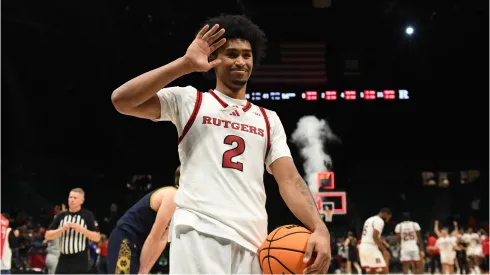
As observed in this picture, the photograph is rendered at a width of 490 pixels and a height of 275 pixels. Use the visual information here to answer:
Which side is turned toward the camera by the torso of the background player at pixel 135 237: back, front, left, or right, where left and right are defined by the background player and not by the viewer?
right

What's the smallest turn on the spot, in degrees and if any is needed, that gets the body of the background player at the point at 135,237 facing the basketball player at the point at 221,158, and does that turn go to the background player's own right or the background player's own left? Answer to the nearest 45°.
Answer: approximately 90° to the background player's own right

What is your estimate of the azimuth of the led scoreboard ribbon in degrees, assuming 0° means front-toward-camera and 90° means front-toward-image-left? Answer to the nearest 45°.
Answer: approximately 0°

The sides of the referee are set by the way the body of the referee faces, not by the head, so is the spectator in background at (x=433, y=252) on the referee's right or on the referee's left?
on the referee's left
